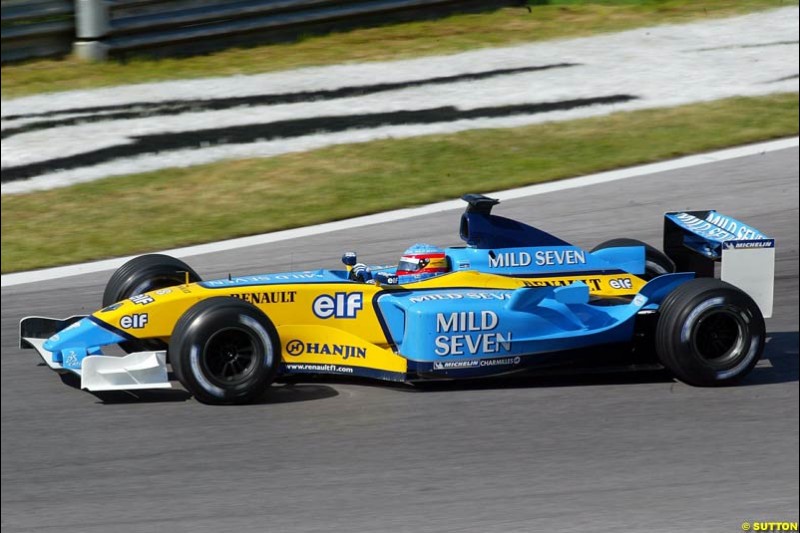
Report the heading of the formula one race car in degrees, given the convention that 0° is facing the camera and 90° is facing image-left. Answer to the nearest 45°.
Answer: approximately 90°

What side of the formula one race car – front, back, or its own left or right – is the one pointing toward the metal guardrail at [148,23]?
right

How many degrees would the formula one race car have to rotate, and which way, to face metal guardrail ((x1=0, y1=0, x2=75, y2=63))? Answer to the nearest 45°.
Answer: approximately 45° to its right

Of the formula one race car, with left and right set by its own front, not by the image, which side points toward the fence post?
right
